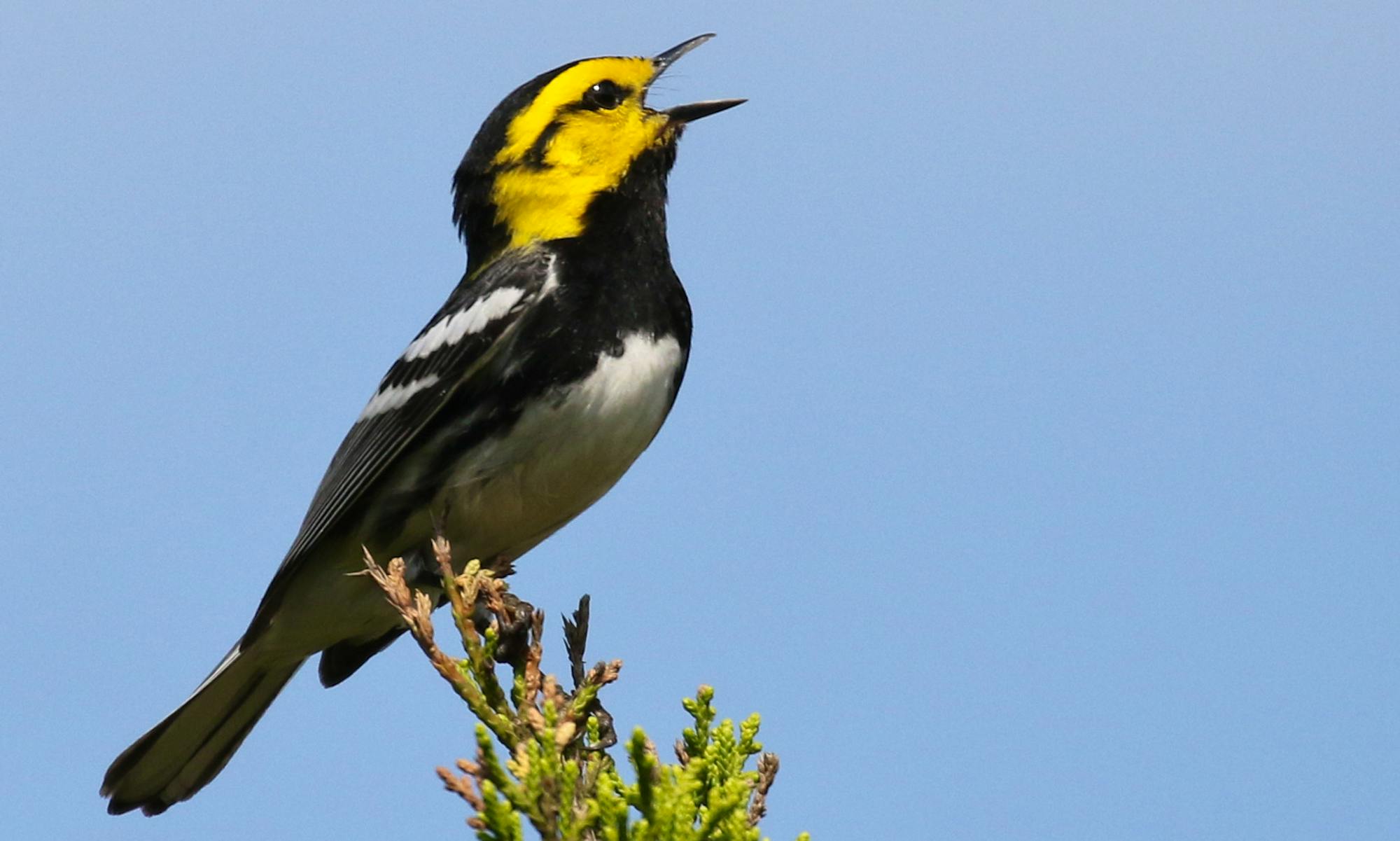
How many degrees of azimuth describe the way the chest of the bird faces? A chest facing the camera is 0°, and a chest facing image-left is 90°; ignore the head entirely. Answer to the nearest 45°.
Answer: approximately 270°
